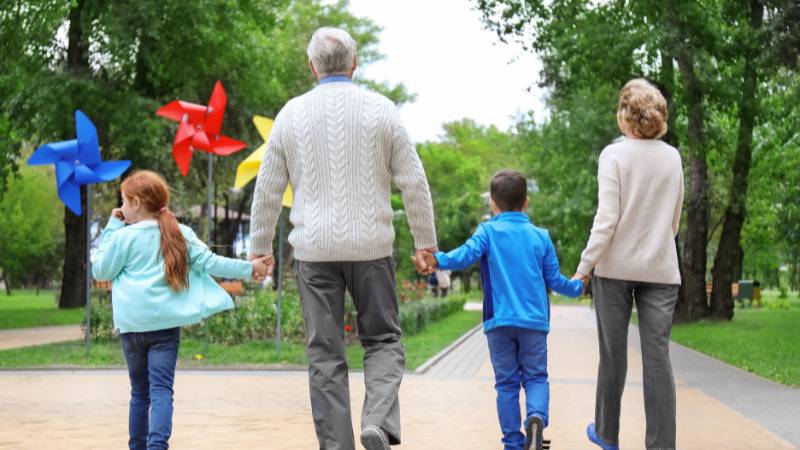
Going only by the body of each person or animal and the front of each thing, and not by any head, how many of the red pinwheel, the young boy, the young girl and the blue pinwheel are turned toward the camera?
2

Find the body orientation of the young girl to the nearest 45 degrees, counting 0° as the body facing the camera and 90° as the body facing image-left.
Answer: approximately 135°

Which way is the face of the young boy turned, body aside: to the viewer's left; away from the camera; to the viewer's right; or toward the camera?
away from the camera

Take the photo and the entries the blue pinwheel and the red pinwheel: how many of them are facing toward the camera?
2

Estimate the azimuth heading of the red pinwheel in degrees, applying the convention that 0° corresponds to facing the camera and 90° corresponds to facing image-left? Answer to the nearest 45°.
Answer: approximately 0°

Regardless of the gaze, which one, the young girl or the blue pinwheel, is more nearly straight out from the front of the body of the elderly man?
the blue pinwheel

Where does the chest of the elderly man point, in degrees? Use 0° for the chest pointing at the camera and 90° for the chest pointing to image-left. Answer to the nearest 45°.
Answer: approximately 180°

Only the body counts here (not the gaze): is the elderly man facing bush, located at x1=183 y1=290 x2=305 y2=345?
yes

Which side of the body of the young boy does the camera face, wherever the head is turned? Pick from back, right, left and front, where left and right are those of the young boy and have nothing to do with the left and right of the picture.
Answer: back
